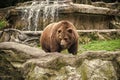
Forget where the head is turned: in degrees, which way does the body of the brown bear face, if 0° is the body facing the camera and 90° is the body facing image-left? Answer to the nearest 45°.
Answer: approximately 315°
